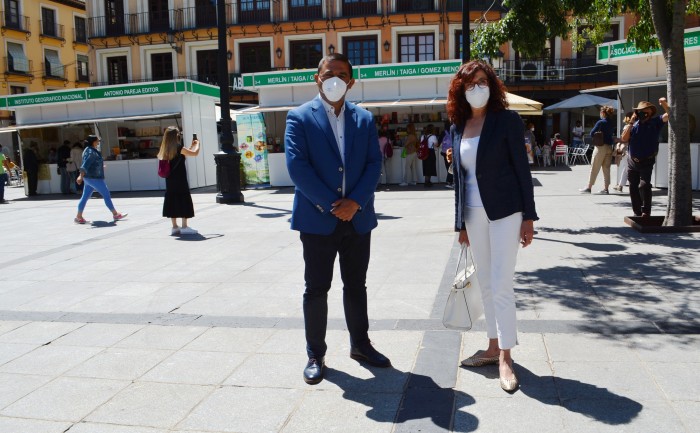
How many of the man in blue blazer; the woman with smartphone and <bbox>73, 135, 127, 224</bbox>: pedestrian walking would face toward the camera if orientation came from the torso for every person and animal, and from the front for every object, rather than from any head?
1

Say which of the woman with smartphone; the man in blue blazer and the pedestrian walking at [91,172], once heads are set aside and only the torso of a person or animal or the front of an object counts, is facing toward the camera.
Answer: the man in blue blazer

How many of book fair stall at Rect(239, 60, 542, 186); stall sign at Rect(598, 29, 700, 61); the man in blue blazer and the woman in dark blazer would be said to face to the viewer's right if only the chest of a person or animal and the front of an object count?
0

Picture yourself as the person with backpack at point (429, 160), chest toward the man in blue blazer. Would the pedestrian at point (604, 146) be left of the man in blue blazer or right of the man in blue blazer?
left

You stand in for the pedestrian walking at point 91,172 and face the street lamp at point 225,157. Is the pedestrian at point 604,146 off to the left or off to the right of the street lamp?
right

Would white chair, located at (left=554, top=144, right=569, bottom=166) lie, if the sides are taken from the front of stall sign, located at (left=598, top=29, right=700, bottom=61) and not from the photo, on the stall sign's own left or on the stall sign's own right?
on the stall sign's own right

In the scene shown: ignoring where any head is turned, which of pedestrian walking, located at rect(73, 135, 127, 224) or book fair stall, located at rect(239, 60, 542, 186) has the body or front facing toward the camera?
the book fair stall

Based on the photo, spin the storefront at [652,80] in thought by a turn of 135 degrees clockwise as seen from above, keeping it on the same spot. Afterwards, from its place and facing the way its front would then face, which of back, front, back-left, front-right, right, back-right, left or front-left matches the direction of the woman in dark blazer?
back

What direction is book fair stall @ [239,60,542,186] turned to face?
toward the camera

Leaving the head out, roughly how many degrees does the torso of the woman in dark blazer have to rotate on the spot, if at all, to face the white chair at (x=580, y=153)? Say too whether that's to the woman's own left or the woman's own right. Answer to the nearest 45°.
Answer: approximately 135° to the woman's own right

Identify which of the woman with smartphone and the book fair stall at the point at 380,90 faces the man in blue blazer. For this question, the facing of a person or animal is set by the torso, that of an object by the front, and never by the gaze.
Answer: the book fair stall

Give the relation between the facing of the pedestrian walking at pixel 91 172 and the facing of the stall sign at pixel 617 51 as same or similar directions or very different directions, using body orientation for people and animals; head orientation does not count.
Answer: very different directions

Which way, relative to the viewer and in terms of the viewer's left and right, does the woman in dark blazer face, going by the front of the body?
facing the viewer and to the left of the viewer

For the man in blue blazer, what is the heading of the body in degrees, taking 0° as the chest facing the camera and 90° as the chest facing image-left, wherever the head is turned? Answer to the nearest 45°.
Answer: approximately 0°

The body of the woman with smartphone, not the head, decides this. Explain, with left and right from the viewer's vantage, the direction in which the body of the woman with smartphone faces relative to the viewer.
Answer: facing away from the viewer and to the right of the viewer

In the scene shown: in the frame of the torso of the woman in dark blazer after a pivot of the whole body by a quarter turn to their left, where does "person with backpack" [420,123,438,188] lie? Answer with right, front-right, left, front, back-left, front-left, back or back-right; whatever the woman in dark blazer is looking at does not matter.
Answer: back-left
